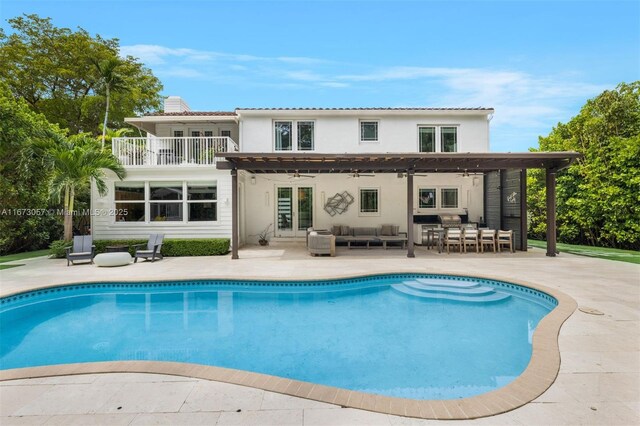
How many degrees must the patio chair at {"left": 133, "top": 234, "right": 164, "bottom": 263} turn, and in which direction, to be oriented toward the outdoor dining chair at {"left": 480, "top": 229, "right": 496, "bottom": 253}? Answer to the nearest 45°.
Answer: approximately 135° to its left

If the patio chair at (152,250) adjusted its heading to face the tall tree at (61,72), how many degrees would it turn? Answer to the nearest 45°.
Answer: approximately 135° to its right

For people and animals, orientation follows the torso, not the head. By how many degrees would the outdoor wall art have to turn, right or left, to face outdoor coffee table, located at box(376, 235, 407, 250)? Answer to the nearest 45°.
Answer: approximately 45° to its left

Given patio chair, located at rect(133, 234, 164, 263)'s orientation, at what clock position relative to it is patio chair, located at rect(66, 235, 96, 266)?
patio chair, located at rect(66, 235, 96, 266) is roughly at 2 o'clock from patio chair, located at rect(133, 234, 164, 263).

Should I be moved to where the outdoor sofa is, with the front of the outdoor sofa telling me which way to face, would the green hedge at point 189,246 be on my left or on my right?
on my right

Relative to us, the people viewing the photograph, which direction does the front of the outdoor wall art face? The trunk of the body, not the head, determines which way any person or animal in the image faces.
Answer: facing the viewer

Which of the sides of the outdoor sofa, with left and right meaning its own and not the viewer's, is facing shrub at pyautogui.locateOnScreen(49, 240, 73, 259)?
right

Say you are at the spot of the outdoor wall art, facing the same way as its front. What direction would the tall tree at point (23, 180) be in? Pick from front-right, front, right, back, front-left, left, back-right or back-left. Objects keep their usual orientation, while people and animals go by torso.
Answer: right

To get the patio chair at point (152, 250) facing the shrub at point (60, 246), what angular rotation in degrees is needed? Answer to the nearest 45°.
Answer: approximately 90° to its right

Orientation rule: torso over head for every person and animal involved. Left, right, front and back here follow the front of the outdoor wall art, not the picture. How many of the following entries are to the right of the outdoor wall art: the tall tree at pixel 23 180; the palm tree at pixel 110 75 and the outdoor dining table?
2

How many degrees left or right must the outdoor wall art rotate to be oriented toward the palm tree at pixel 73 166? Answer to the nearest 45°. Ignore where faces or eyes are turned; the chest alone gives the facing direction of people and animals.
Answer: approximately 45° to its right
